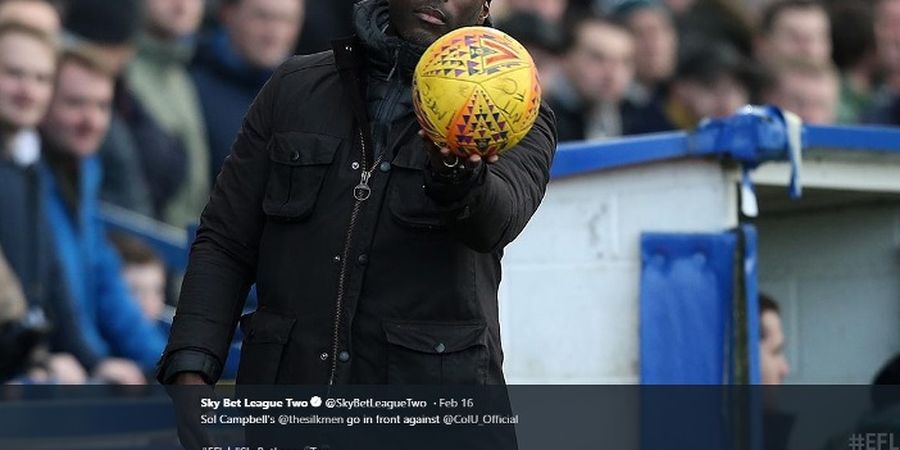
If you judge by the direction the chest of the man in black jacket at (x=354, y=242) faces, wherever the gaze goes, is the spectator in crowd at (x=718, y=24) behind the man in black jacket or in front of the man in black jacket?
behind

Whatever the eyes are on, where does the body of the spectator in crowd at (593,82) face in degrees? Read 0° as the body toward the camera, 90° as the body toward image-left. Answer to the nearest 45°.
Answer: approximately 315°

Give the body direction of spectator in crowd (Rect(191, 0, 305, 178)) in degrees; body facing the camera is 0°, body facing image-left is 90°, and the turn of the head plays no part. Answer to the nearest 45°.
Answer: approximately 315°

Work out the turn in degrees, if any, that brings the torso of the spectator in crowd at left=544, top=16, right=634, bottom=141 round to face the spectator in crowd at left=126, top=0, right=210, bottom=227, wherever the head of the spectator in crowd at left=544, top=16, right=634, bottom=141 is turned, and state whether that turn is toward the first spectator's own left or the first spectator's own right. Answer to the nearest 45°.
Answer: approximately 90° to the first spectator's own right

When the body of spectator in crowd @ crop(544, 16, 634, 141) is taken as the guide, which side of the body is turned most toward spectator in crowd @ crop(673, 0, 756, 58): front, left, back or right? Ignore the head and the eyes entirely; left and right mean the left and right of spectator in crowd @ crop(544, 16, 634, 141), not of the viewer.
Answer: left

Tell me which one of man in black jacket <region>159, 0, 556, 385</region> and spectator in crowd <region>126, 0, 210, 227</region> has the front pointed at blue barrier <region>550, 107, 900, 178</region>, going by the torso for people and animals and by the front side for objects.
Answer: the spectator in crowd

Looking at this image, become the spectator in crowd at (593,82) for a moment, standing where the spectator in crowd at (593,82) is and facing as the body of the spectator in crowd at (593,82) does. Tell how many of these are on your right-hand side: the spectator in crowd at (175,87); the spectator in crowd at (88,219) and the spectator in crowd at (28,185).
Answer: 3
